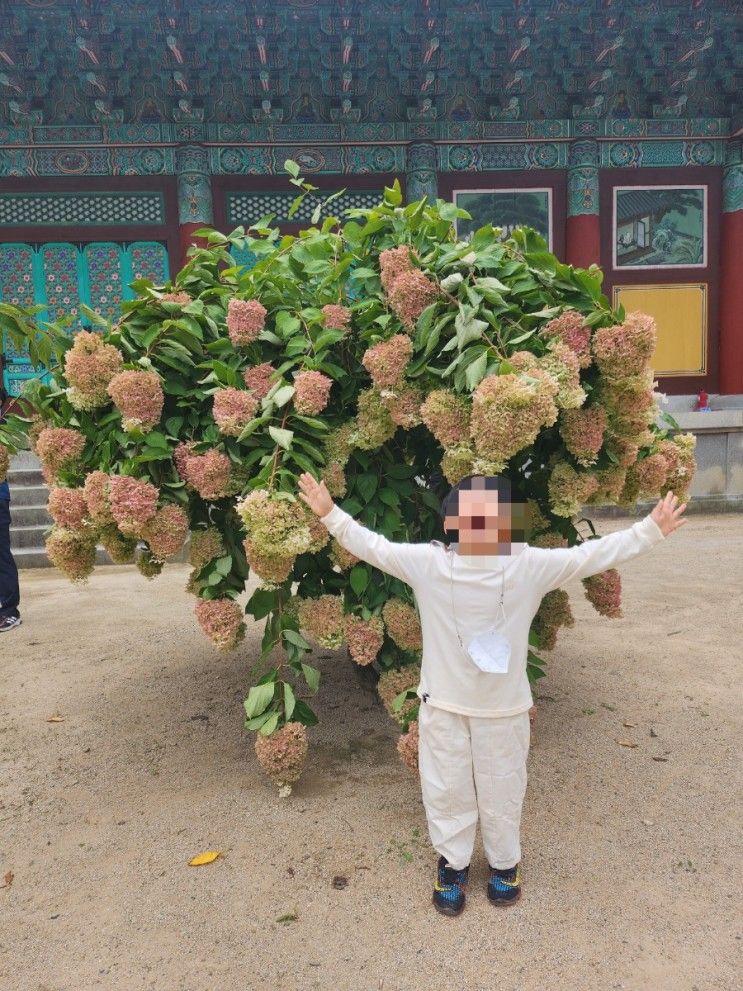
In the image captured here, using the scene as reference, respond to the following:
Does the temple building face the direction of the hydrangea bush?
yes

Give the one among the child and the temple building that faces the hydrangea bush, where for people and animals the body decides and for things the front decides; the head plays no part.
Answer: the temple building

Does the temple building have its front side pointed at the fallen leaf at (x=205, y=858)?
yes

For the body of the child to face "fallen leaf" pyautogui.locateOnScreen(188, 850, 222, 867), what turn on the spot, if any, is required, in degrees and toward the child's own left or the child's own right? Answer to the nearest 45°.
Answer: approximately 90° to the child's own right

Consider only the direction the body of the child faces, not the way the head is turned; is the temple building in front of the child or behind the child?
behind

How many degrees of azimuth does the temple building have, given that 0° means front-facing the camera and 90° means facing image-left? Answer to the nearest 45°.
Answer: approximately 0°

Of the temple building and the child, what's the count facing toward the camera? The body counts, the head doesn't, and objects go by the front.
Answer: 2
